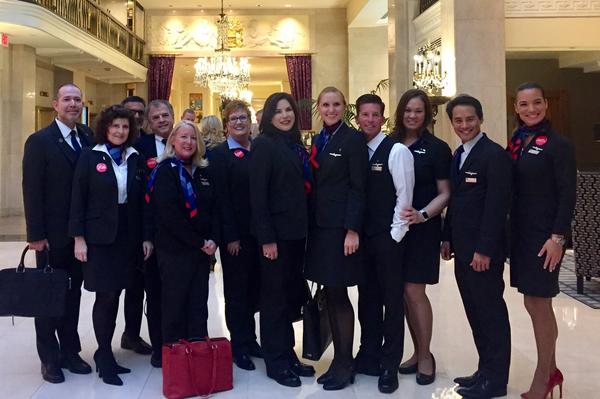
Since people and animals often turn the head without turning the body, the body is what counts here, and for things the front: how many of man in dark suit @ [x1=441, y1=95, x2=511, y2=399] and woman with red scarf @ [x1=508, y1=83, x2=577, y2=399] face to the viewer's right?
0

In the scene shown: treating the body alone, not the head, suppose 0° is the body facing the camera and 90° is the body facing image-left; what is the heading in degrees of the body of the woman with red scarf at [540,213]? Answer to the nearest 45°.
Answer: approximately 45°

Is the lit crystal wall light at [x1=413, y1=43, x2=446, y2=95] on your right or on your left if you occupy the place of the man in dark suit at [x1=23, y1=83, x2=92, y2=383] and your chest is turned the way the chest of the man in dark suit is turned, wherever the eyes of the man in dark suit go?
on your left

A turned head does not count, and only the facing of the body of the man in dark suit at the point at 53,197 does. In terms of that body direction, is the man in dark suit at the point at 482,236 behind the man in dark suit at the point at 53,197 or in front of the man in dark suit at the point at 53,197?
in front

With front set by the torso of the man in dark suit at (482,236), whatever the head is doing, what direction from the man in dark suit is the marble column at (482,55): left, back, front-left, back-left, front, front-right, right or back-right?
back-right

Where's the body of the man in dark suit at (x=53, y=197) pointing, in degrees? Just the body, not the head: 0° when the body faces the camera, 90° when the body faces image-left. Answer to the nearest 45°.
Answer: approximately 315°

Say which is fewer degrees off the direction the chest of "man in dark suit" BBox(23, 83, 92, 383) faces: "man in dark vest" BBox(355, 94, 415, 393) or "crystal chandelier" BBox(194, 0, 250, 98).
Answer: the man in dark vest

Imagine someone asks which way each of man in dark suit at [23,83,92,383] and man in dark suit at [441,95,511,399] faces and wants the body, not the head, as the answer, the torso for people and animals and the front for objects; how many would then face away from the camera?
0

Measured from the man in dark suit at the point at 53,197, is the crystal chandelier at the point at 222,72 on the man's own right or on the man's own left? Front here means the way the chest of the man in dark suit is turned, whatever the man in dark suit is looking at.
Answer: on the man's own left

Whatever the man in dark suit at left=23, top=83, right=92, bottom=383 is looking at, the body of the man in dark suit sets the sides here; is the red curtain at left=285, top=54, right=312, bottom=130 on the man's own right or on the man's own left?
on the man's own left
